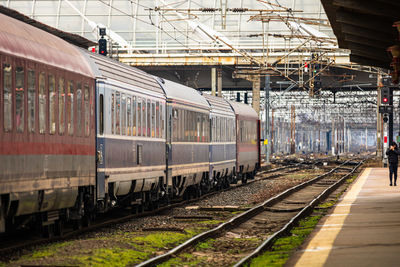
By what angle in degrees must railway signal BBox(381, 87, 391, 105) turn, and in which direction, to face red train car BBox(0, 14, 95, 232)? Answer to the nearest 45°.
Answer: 0° — it already faces it

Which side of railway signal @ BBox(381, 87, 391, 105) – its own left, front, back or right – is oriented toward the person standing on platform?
front

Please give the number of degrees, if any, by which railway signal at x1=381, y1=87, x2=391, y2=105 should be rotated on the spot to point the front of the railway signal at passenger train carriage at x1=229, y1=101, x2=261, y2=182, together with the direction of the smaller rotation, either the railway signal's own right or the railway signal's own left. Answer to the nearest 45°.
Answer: approximately 45° to the railway signal's own right

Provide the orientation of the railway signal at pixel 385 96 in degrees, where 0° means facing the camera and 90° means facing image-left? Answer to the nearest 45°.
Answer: approximately 0°
